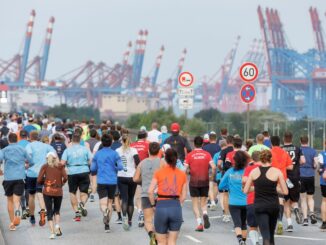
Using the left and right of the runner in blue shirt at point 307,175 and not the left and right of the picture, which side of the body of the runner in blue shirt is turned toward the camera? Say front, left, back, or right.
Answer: back

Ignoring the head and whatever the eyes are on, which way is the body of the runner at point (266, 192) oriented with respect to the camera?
away from the camera

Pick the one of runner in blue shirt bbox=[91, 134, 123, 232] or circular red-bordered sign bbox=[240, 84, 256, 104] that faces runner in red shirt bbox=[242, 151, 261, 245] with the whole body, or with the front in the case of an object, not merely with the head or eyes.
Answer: the circular red-bordered sign

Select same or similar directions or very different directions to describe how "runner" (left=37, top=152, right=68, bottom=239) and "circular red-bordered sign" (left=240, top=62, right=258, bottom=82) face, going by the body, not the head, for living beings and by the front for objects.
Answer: very different directions

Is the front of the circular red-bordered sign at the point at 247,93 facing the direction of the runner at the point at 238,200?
yes

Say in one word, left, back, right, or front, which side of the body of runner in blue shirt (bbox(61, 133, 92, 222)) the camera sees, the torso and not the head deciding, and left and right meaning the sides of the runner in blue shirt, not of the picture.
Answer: back

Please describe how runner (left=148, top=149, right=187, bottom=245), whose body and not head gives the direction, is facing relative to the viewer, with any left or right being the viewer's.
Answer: facing away from the viewer

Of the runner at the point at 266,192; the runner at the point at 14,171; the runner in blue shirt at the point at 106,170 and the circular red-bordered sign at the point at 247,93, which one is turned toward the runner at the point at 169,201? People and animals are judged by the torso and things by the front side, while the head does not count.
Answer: the circular red-bordered sign

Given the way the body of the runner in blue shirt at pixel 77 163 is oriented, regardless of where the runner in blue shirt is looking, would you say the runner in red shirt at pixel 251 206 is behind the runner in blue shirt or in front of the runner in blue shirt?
behind

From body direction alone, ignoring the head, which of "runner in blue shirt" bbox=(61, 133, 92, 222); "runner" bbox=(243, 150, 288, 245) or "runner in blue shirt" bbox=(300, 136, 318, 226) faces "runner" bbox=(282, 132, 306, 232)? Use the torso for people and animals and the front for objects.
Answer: "runner" bbox=(243, 150, 288, 245)

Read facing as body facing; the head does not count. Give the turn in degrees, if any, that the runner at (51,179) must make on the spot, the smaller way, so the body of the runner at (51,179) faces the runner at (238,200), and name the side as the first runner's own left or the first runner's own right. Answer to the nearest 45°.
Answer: approximately 135° to the first runner's own right

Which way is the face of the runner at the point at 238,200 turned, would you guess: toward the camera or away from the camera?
away from the camera

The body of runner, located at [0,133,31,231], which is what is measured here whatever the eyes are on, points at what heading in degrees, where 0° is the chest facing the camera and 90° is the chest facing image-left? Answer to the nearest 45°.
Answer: approximately 180°

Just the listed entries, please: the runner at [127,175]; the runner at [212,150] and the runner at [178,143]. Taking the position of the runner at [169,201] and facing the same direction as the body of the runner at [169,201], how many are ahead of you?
3

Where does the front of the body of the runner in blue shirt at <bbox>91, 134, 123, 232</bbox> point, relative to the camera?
away from the camera

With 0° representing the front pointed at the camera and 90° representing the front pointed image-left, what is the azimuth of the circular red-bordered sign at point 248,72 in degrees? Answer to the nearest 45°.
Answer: approximately 0°
